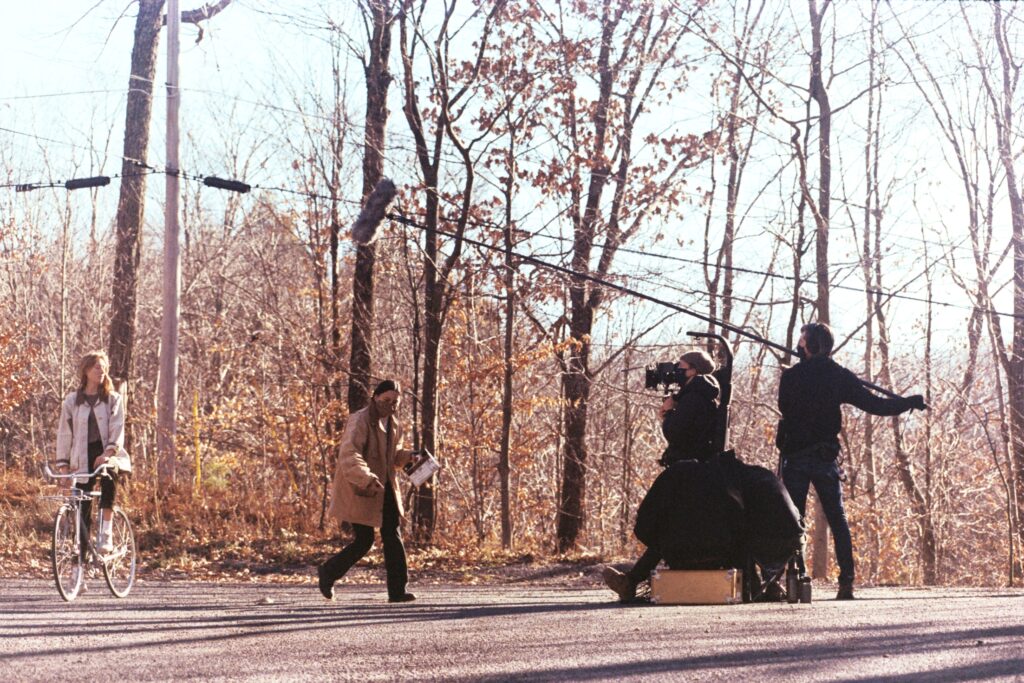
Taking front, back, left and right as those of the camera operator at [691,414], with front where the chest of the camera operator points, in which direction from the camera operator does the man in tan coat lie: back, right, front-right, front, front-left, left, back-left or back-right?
front

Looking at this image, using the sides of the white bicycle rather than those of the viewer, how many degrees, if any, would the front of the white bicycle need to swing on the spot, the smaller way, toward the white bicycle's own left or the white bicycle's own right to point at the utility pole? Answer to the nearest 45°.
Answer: approximately 135° to the white bicycle's own right

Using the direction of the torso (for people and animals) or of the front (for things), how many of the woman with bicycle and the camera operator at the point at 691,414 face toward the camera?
1

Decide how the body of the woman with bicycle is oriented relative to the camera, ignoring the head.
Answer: toward the camera

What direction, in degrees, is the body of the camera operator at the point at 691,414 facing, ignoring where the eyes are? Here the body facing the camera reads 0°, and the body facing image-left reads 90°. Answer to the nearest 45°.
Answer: approximately 90°
